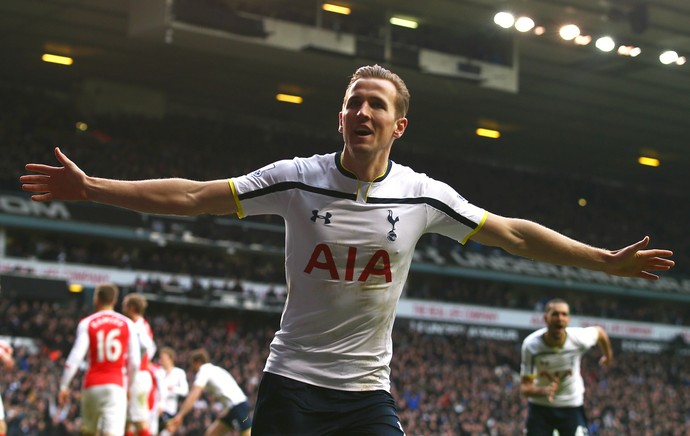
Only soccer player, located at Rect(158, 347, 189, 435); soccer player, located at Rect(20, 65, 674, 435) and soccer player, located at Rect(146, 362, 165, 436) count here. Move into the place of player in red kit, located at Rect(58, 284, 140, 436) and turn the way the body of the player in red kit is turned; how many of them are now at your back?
1

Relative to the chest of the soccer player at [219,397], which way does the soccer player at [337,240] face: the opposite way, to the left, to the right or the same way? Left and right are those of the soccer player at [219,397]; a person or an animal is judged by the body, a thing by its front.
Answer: to the left

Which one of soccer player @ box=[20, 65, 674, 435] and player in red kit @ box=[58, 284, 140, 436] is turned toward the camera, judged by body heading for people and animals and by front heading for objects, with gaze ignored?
the soccer player

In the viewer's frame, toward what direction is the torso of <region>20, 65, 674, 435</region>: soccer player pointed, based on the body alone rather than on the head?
toward the camera

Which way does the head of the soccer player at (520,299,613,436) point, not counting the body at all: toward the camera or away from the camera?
toward the camera

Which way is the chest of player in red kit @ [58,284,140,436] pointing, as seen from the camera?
away from the camera

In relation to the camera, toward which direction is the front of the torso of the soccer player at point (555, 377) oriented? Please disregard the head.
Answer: toward the camera

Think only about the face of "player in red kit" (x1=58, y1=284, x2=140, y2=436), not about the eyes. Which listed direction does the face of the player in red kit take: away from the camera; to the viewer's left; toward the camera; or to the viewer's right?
away from the camera

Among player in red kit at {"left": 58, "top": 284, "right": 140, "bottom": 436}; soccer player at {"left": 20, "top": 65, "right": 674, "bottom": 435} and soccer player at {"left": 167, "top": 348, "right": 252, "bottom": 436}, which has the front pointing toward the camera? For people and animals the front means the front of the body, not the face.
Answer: soccer player at {"left": 20, "top": 65, "right": 674, "bottom": 435}

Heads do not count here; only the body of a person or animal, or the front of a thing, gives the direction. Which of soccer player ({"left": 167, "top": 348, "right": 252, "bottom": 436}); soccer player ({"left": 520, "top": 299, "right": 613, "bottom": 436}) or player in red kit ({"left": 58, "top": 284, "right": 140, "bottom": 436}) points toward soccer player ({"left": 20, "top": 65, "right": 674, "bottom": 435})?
soccer player ({"left": 520, "top": 299, "right": 613, "bottom": 436})

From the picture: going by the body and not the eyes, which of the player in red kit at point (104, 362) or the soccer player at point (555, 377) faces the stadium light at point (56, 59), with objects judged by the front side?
the player in red kit

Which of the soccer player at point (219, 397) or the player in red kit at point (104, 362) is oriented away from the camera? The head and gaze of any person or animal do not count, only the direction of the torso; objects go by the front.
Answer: the player in red kit

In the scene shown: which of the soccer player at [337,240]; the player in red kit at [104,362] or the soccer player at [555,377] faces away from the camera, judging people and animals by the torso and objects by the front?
the player in red kit

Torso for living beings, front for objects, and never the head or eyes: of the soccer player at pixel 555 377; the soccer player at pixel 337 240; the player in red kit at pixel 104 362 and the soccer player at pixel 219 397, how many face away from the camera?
1

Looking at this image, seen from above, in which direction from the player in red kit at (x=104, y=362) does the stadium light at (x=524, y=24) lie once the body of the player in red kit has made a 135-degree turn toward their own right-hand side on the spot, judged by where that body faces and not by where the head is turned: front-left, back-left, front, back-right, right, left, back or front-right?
left
